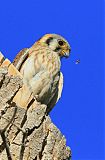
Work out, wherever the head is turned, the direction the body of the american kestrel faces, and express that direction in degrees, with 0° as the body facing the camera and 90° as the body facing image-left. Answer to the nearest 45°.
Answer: approximately 315°
